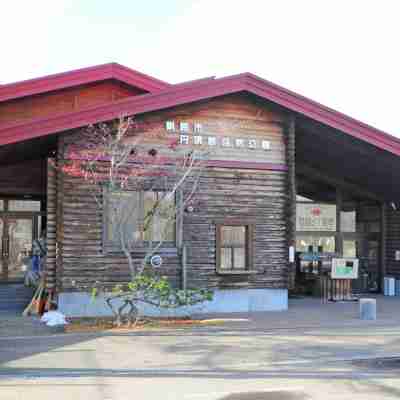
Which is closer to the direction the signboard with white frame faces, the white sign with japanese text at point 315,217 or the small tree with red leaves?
the small tree with red leaves

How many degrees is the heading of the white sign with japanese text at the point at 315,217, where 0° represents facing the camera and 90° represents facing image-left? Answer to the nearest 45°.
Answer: approximately 0°

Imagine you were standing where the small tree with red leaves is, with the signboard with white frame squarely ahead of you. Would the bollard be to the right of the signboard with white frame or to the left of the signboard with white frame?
right

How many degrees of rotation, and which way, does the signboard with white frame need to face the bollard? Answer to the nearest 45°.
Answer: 0° — it already faces it

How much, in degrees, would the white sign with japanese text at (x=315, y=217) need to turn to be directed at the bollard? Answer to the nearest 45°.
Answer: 0° — it already faces it

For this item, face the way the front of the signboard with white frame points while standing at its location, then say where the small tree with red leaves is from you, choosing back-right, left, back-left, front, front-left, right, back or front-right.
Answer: front-right

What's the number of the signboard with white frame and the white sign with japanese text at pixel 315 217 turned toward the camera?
2
